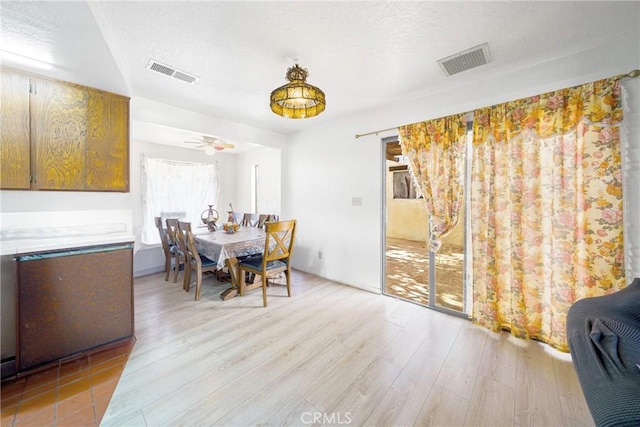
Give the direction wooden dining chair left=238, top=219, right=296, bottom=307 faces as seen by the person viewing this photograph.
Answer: facing away from the viewer and to the left of the viewer

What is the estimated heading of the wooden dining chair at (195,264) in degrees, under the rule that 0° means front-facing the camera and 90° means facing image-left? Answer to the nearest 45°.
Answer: approximately 225°

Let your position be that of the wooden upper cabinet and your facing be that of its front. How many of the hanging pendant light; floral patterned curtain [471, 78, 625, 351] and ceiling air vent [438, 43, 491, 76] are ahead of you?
3

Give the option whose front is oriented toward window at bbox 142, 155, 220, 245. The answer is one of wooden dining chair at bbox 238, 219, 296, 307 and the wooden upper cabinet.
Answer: the wooden dining chair

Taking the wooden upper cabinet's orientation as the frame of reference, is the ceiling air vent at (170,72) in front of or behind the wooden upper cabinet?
in front

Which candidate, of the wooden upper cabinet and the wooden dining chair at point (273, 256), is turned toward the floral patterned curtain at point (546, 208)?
the wooden upper cabinet

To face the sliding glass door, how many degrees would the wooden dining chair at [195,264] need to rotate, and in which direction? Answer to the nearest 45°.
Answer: approximately 45° to its right

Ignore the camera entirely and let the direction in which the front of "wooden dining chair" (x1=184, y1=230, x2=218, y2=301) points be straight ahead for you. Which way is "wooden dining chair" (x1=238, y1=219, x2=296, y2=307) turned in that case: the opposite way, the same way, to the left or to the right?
to the left

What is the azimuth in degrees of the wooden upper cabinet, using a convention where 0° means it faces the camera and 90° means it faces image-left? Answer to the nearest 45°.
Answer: approximately 315°

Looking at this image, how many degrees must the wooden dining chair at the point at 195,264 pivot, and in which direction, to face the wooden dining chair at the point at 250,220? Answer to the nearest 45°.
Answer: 0° — it already faces it

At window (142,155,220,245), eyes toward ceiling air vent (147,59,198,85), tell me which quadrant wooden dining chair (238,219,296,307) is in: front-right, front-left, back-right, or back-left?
front-left

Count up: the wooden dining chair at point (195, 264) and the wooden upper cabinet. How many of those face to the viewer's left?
0
